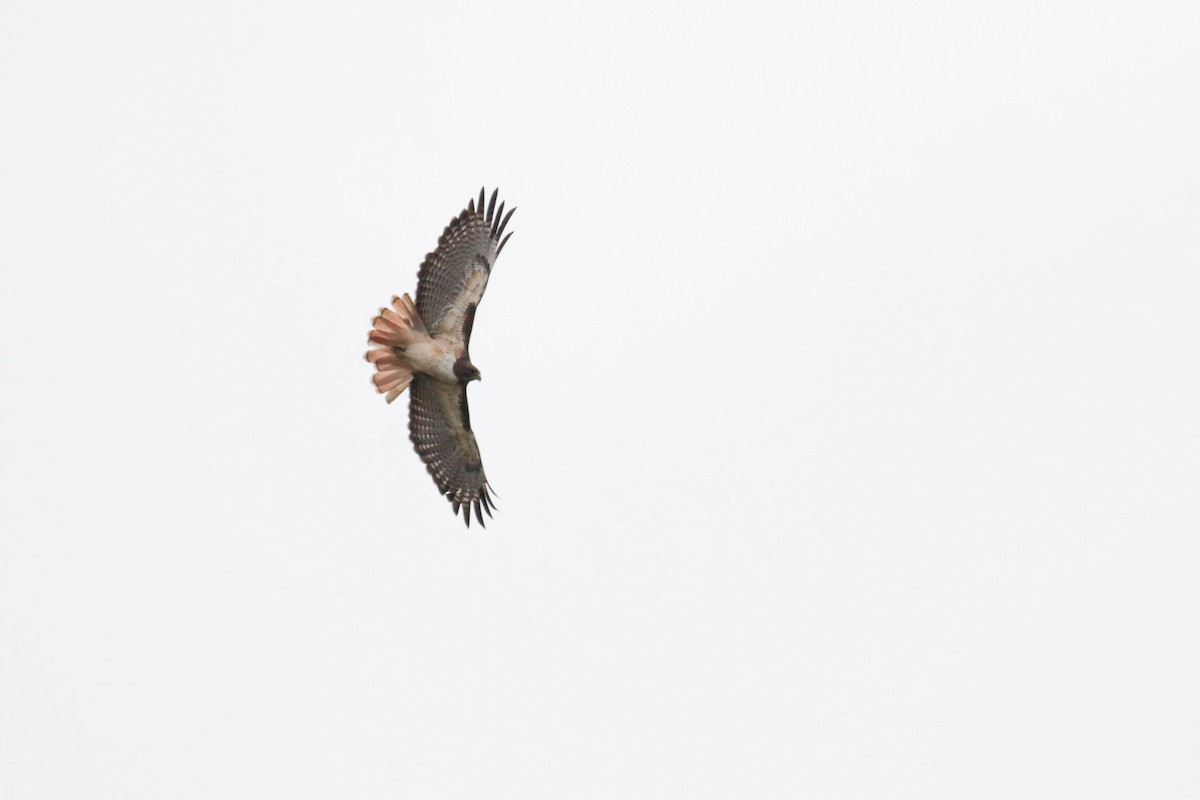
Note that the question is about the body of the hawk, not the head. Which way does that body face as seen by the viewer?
to the viewer's right
